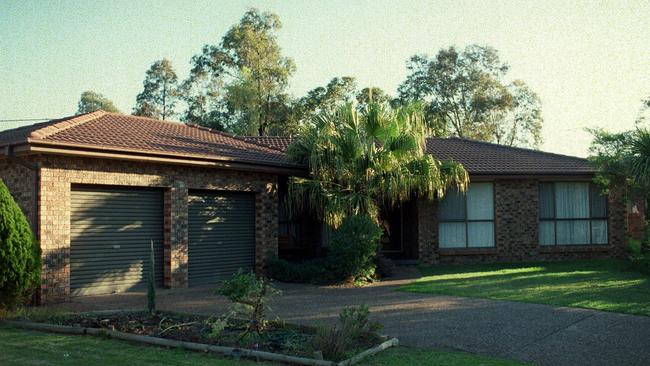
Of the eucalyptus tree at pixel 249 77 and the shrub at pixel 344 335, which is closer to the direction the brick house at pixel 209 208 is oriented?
the shrub

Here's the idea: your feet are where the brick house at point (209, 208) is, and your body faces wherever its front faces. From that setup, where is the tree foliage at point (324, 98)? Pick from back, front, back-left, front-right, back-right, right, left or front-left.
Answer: back-left

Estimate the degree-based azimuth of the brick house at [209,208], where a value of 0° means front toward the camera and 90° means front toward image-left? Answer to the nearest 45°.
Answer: approximately 315°

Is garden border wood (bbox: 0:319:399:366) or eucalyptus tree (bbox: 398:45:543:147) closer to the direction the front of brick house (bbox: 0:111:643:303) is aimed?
the garden border wood

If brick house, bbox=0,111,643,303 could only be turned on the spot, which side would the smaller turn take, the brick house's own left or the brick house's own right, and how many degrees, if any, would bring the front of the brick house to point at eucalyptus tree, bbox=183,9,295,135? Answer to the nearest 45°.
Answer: approximately 135° to the brick house's own left

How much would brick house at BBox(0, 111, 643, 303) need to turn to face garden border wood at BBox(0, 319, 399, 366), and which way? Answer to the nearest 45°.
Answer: approximately 45° to its right
